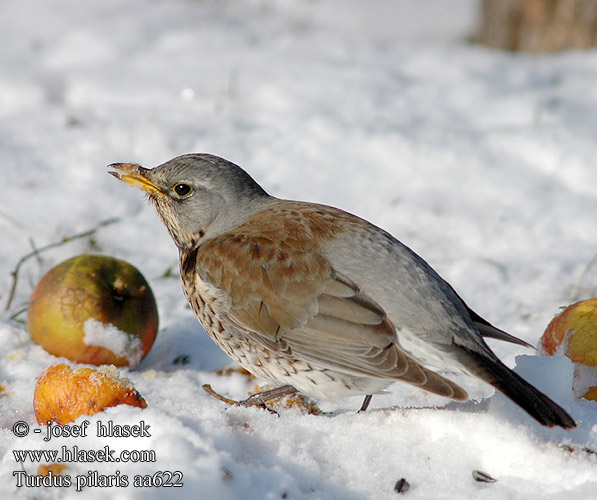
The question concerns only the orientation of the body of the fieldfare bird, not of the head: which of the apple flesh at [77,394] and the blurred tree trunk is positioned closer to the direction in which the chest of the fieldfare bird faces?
the apple flesh

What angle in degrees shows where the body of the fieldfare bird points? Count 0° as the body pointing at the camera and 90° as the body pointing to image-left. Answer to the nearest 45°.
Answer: approximately 90°

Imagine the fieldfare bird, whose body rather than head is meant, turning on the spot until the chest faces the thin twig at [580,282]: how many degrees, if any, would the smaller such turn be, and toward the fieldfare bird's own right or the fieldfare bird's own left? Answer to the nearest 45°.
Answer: approximately 135° to the fieldfare bird's own right

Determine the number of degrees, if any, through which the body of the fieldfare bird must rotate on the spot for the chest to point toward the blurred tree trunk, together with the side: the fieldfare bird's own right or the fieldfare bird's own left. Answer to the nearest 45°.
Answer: approximately 90° to the fieldfare bird's own right

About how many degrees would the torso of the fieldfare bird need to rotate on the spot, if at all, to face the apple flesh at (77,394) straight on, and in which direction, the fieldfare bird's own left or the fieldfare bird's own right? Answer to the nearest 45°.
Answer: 0° — it already faces it
